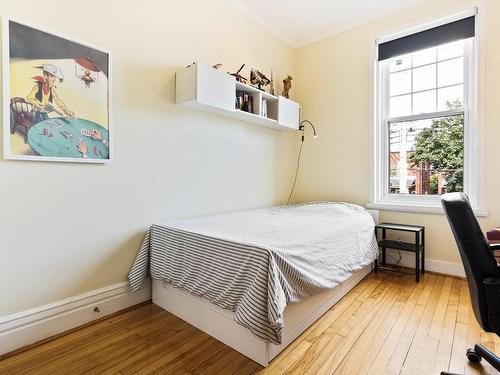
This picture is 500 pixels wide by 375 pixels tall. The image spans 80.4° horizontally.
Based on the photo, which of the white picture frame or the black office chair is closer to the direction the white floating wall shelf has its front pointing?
the black office chair

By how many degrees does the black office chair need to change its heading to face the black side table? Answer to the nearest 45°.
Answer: approximately 90° to its left

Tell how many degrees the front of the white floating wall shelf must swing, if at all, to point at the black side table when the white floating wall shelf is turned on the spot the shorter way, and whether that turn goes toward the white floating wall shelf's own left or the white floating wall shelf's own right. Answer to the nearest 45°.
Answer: approximately 45° to the white floating wall shelf's own left
